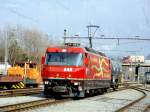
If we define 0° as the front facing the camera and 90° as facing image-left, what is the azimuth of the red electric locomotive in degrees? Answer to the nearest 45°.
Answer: approximately 45°
